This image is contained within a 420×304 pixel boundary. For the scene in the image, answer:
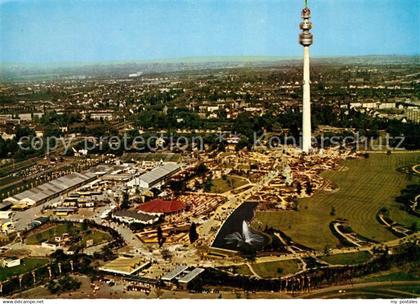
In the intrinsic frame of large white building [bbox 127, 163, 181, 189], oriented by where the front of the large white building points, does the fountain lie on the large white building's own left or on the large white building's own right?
on the large white building's own left

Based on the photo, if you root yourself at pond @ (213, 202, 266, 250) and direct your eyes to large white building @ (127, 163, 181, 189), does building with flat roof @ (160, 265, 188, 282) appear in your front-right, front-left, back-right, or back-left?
back-left

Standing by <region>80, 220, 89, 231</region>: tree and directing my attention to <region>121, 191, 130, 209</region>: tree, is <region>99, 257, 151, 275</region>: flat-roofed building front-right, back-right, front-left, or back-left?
back-right

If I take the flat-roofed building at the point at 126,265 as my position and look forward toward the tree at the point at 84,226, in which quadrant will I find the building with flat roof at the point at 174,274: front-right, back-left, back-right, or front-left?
back-right

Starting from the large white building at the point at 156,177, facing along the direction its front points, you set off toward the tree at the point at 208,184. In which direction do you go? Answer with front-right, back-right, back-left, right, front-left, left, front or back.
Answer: left

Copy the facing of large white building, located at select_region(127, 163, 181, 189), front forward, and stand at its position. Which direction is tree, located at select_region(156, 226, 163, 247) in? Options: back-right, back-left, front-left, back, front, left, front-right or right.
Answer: front-left

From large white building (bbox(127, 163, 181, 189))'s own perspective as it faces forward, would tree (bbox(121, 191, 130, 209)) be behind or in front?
in front

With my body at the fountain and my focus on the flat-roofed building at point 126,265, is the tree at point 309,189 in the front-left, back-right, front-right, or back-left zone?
back-right

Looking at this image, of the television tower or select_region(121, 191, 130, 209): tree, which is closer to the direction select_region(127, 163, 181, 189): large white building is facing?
the tree

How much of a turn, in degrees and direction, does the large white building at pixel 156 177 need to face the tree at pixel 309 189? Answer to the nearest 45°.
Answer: approximately 90° to its left
